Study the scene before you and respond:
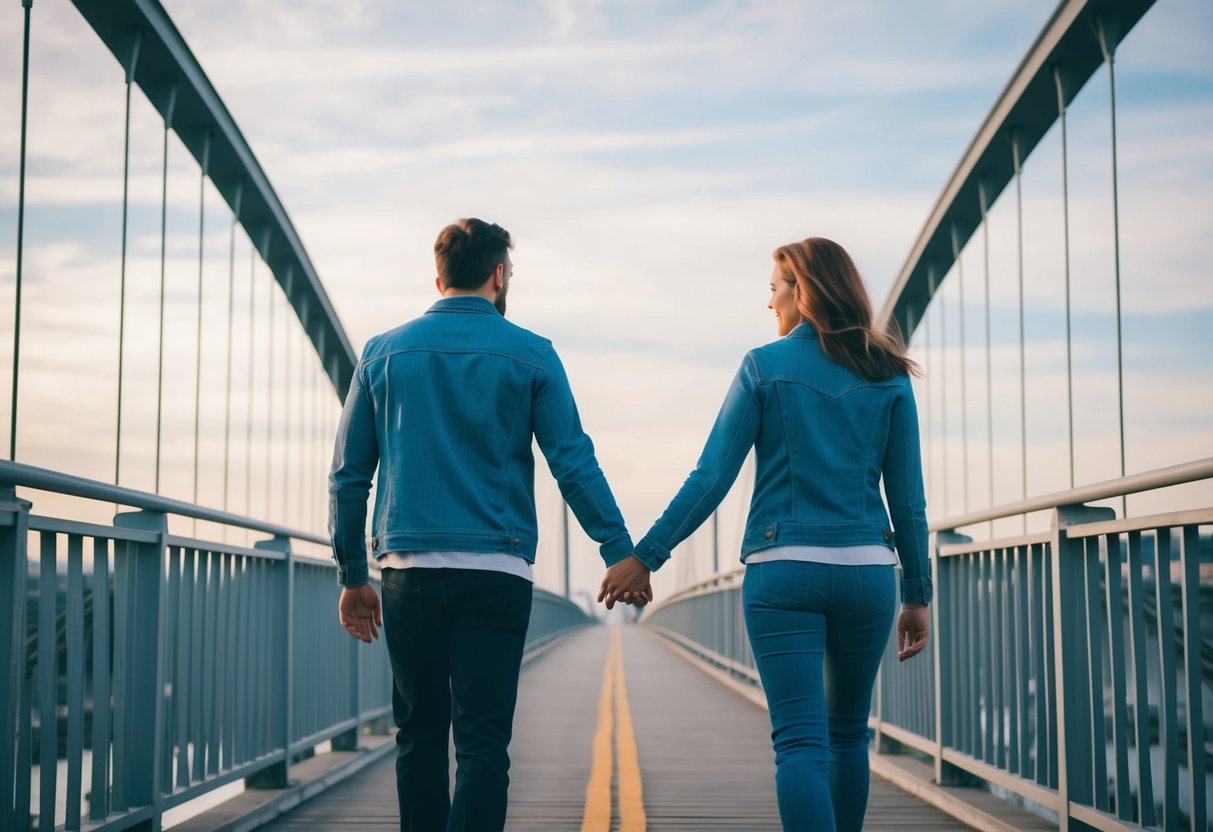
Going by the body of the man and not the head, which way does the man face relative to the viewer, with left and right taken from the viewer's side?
facing away from the viewer

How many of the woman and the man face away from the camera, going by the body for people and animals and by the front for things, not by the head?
2

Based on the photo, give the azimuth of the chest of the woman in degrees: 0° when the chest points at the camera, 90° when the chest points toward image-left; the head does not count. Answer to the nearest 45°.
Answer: approximately 180°

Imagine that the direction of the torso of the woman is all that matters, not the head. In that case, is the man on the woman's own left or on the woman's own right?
on the woman's own left

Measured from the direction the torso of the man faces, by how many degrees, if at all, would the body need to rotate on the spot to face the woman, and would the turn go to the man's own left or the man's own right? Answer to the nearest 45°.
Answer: approximately 90° to the man's own right
